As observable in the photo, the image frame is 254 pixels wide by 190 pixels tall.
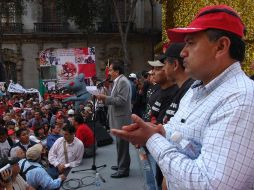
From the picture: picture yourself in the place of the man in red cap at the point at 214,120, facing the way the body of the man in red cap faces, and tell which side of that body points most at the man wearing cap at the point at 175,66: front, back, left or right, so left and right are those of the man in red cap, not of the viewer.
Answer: right

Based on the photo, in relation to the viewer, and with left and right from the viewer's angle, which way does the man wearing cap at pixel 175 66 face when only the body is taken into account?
facing to the left of the viewer

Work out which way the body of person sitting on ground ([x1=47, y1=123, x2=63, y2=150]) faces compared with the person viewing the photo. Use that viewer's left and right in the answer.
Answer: facing the viewer and to the right of the viewer

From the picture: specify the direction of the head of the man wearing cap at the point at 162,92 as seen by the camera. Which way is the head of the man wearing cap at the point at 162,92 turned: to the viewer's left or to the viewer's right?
to the viewer's left

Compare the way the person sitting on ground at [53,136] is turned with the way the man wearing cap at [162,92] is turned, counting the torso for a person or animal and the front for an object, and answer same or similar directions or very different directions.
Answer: very different directions

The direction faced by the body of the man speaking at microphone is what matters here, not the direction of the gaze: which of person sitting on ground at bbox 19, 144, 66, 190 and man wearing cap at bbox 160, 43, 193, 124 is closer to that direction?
the person sitting on ground

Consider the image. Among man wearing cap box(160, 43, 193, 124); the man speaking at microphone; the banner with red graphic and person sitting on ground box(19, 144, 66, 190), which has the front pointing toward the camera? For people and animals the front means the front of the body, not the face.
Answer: the banner with red graphic

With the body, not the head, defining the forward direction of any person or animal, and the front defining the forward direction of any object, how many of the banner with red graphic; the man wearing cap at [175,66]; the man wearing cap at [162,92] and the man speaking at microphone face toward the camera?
1

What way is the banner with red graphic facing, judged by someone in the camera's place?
facing the viewer

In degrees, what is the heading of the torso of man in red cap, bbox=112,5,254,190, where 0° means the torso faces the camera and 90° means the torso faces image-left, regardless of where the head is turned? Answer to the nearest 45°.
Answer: approximately 90°

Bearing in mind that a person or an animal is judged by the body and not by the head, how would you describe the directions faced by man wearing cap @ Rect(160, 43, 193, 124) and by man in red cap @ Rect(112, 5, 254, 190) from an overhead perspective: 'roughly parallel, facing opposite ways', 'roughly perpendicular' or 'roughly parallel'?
roughly parallel

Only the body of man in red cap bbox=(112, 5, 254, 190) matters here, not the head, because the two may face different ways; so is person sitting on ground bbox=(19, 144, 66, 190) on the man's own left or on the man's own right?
on the man's own right

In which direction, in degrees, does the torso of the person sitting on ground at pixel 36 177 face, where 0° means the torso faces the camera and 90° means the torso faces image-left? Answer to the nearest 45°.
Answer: approximately 225°

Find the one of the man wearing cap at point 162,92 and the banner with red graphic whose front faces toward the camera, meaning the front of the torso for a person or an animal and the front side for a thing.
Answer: the banner with red graphic

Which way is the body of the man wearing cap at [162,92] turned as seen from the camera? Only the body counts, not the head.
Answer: to the viewer's left
